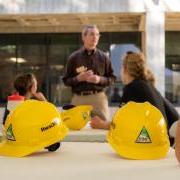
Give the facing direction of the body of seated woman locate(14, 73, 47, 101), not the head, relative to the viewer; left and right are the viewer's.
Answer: facing away from the viewer and to the right of the viewer

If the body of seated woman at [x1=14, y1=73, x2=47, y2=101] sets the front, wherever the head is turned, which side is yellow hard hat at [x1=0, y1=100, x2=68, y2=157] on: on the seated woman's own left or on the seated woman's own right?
on the seated woman's own right

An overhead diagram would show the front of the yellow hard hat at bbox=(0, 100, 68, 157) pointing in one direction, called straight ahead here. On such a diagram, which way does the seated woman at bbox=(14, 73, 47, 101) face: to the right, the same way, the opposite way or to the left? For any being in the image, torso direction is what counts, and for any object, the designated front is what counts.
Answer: the opposite way

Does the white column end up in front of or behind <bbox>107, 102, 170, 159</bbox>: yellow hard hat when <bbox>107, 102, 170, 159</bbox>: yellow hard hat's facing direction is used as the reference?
behind

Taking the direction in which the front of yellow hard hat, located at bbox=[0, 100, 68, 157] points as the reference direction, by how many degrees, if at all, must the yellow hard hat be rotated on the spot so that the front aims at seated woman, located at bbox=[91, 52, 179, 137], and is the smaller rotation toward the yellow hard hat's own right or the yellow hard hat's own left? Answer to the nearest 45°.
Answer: approximately 180°

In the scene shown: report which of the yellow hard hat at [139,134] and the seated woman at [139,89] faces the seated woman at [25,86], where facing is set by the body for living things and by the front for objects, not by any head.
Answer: the seated woman at [139,89]

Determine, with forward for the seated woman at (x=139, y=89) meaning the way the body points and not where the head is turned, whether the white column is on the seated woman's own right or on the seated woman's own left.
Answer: on the seated woman's own right

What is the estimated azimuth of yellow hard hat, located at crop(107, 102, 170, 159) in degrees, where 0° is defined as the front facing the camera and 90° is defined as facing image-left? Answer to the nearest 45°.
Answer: approximately 0°

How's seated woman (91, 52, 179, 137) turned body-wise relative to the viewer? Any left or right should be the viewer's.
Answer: facing away from the viewer and to the left of the viewer

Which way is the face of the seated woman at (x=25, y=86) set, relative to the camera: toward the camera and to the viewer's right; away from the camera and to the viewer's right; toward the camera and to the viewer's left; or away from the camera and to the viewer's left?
away from the camera and to the viewer's right

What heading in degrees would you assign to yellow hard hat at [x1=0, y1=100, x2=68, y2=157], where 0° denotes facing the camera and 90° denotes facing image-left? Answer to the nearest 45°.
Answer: approximately 45°

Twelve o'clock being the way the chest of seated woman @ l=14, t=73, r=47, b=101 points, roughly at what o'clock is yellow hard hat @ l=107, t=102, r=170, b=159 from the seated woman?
The yellow hard hat is roughly at 4 o'clock from the seated woman.

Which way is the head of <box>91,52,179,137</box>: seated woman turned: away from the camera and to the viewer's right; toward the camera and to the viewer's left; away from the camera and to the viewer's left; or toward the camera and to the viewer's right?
away from the camera and to the viewer's left
